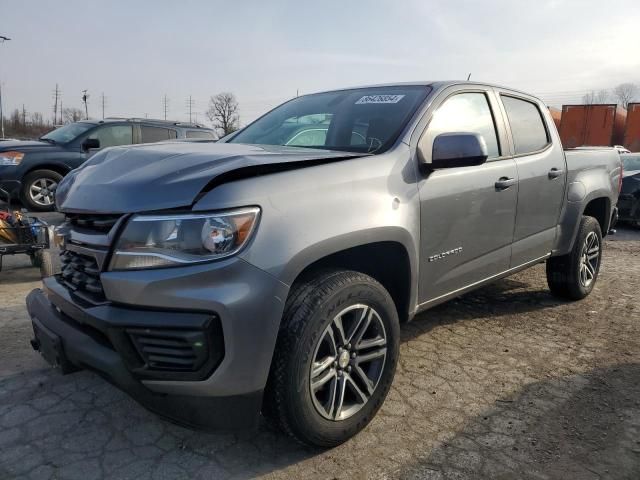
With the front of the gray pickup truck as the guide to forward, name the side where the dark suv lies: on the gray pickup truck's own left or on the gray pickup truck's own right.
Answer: on the gray pickup truck's own right

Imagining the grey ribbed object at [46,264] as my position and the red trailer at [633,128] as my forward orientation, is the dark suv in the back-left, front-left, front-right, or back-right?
front-left

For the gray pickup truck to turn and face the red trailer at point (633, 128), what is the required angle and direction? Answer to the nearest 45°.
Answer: approximately 180°

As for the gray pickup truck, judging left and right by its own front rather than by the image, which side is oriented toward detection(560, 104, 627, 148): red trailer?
back

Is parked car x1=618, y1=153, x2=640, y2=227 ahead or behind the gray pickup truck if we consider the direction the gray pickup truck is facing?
behind
